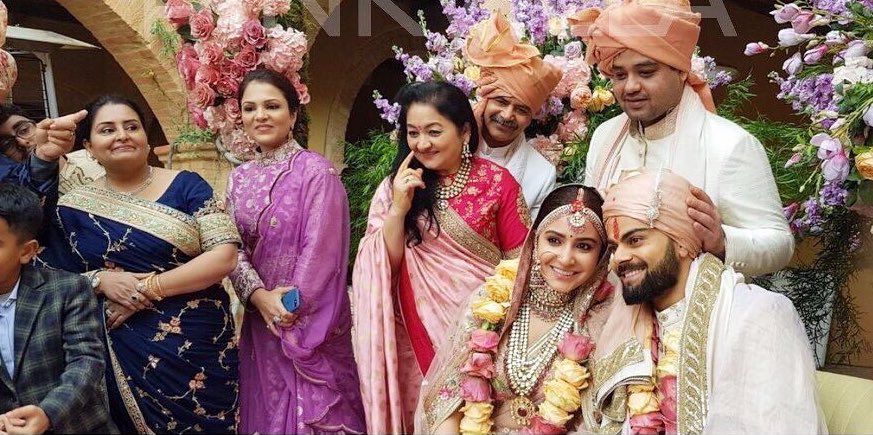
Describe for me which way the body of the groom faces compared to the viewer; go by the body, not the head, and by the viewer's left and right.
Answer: facing the viewer and to the left of the viewer

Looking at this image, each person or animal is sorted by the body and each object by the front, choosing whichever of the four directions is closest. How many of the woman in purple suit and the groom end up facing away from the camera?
0

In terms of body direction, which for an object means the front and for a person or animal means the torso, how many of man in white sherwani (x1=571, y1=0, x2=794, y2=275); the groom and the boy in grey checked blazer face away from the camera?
0

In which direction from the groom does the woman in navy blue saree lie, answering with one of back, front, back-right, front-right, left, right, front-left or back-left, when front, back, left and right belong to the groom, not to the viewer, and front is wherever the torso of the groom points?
front-right

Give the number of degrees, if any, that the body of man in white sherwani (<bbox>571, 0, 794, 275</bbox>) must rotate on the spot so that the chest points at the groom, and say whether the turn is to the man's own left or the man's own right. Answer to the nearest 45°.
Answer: approximately 45° to the man's own left

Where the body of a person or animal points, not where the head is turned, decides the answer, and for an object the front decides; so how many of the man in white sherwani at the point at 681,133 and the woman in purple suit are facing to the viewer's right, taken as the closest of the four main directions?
0

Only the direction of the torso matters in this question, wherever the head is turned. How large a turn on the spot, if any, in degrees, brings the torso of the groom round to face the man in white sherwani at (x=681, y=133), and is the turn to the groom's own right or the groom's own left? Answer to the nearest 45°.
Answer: approximately 135° to the groom's own right

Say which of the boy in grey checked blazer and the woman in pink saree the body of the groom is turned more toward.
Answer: the boy in grey checked blazer

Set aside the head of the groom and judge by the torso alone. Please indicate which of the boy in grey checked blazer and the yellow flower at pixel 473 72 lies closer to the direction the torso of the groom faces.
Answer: the boy in grey checked blazer
